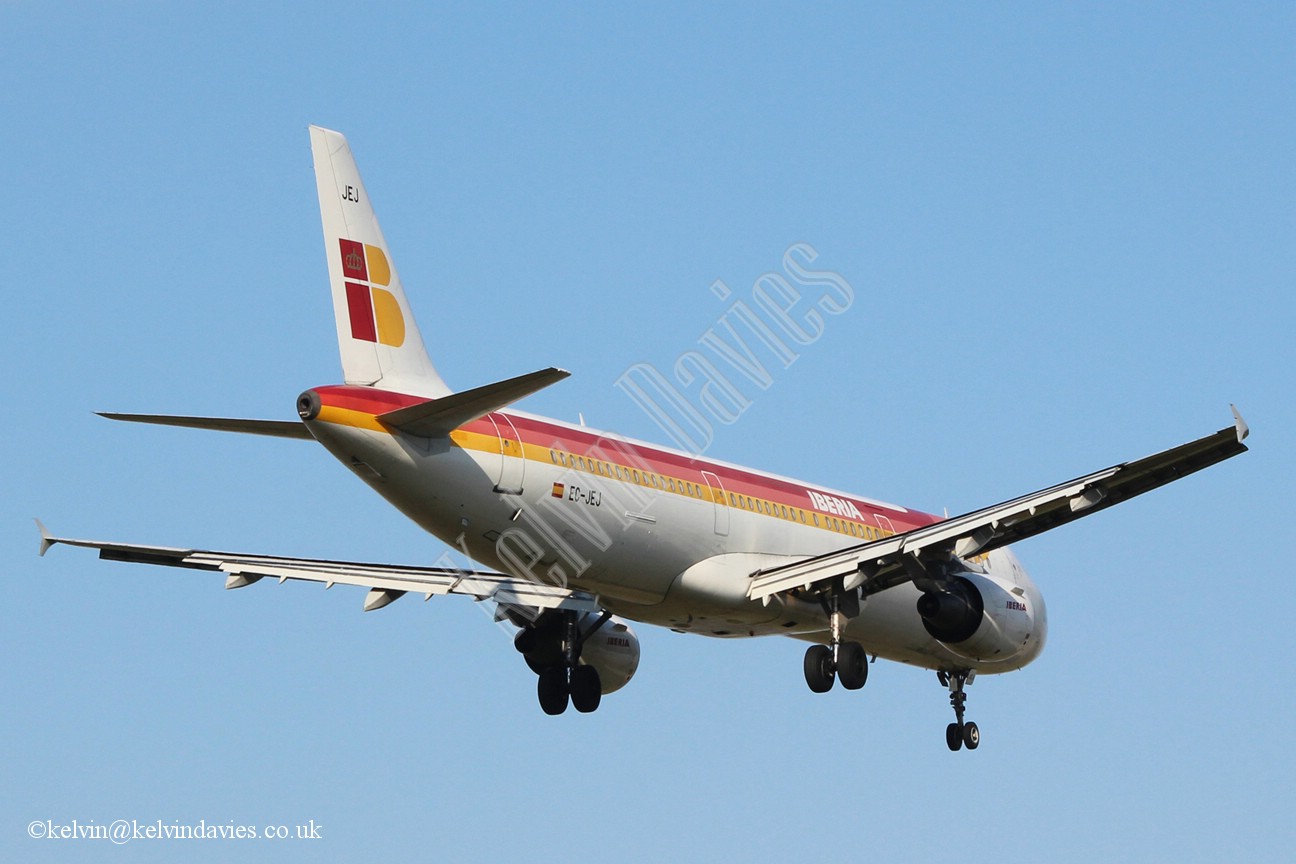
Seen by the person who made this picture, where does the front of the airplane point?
facing away from the viewer and to the right of the viewer
